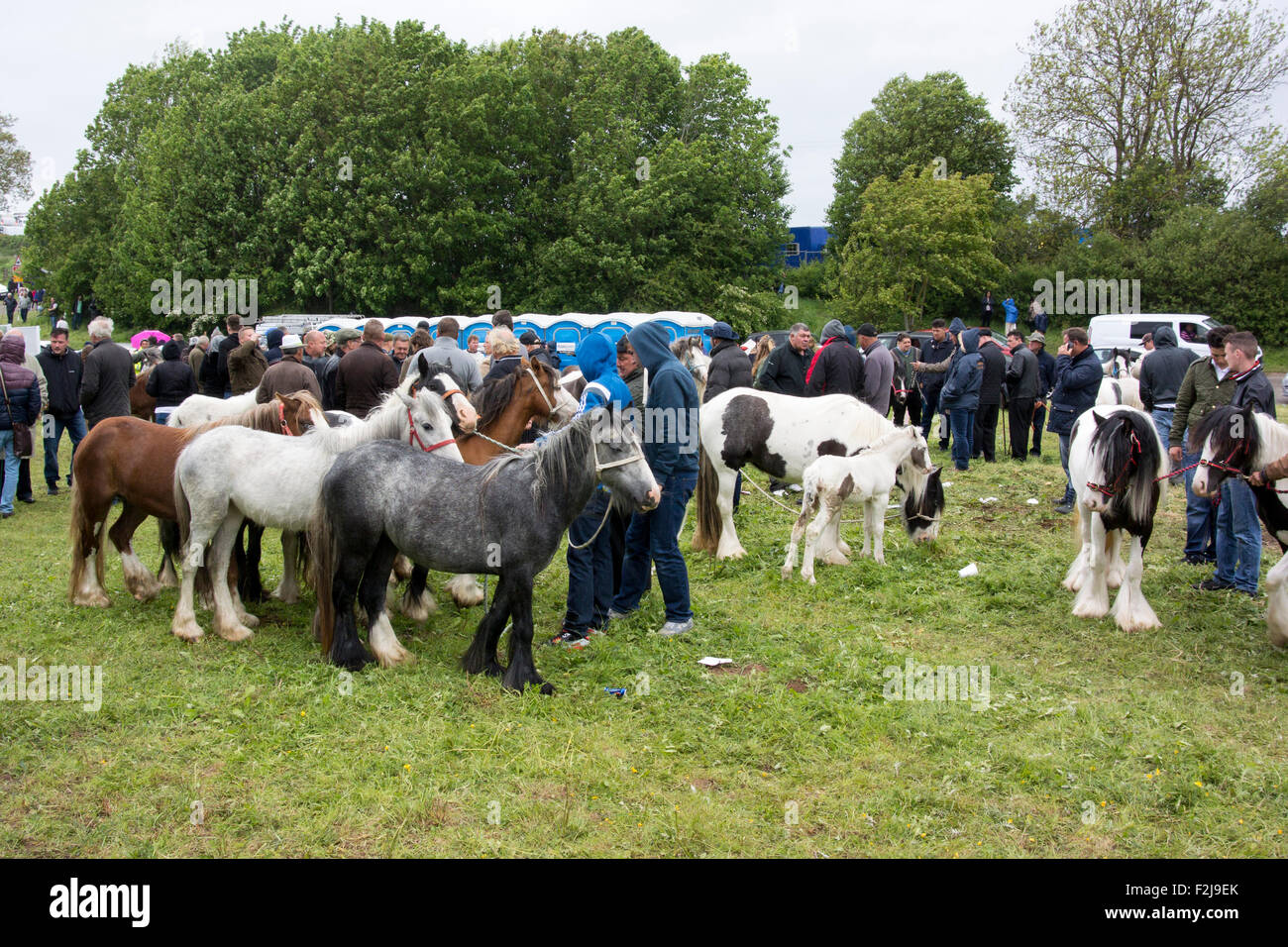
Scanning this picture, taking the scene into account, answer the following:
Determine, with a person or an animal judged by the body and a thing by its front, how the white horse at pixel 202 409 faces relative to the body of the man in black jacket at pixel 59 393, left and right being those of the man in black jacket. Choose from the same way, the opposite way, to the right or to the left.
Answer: to the left

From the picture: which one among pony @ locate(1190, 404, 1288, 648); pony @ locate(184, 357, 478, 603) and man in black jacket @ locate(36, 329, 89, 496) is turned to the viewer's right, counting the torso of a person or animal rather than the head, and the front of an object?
pony @ locate(184, 357, 478, 603)

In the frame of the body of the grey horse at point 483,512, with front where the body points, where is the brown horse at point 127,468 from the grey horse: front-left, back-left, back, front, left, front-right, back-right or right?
back-left

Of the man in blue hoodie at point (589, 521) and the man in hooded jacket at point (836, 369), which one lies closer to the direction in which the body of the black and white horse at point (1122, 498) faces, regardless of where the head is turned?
the man in blue hoodie

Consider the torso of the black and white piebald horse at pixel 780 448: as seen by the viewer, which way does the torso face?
to the viewer's right

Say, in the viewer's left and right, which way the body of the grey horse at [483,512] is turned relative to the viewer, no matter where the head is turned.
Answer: facing to the right of the viewer

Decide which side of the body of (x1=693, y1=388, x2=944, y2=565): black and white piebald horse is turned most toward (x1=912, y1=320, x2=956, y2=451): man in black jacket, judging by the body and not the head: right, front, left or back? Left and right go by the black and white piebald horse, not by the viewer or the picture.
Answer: left

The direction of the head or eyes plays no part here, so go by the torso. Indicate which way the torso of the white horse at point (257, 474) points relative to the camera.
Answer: to the viewer's right

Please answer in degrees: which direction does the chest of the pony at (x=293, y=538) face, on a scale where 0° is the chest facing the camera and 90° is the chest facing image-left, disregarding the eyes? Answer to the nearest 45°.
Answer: approximately 270°

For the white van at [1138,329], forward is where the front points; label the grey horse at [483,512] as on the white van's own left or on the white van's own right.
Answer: on the white van's own right

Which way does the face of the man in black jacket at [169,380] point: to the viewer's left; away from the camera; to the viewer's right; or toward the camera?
away from the camera
